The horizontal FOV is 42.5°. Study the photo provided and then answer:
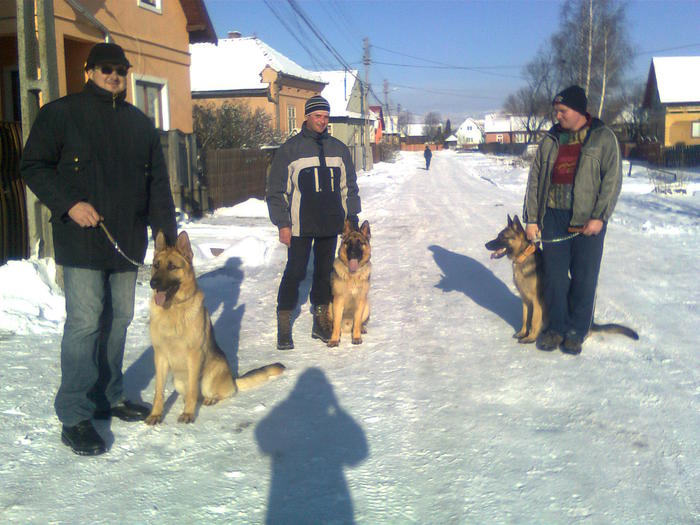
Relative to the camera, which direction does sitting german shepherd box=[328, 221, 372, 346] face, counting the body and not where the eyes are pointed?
toward the camera

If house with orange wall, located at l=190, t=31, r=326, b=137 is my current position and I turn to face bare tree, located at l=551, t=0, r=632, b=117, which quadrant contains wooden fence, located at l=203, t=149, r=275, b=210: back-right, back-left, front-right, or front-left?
back-right

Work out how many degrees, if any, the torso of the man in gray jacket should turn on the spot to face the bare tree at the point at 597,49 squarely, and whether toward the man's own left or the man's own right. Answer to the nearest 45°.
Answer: approximately 135° to the man's own right

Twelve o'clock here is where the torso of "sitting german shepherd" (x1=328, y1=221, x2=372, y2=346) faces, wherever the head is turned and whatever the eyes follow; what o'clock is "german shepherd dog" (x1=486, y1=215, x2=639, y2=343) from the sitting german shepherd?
The german shepherd dog is roughly at 9 o'clock from the sitting german shepherd.

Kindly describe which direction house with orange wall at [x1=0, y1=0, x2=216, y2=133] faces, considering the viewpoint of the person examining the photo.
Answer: facing the viewer and to the right of the viewer

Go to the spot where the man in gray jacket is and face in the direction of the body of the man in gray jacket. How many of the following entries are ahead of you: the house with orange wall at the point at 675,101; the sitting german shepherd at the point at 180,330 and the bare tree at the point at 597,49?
1

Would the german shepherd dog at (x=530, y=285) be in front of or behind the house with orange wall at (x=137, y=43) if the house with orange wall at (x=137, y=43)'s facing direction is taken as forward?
in front

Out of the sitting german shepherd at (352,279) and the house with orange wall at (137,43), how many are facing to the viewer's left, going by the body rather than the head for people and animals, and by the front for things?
0

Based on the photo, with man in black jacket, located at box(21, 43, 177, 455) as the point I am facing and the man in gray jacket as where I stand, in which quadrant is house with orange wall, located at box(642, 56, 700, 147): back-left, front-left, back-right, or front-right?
back-right

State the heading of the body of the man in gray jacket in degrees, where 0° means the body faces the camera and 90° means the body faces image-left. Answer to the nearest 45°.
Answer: approximately 45°

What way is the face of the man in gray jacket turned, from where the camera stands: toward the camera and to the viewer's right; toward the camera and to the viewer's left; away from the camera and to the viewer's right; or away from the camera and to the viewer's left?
toward the camera and to the viewer's left
